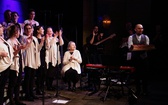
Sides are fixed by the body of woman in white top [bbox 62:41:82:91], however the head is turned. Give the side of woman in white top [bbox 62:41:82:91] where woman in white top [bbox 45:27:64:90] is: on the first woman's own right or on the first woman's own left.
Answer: on the first woman's own right

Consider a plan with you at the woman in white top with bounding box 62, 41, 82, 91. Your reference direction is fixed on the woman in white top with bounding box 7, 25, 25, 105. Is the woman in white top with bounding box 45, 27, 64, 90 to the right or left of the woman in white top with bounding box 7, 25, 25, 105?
right

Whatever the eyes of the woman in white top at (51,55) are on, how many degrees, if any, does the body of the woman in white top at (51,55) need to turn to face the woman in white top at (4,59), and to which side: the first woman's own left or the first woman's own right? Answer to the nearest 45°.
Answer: approximately 45° to the first woman's own right

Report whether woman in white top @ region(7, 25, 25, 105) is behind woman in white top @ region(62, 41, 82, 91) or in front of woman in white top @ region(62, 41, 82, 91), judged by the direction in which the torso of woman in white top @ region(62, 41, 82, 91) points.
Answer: in front

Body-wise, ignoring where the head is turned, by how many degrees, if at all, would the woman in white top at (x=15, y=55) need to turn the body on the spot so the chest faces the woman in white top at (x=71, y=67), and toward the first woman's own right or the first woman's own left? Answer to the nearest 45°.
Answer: approximately 45° to the first woman's own left

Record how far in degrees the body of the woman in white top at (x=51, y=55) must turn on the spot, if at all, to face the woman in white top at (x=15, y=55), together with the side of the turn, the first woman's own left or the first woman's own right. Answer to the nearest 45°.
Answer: approximately 45° to the first woman's own right

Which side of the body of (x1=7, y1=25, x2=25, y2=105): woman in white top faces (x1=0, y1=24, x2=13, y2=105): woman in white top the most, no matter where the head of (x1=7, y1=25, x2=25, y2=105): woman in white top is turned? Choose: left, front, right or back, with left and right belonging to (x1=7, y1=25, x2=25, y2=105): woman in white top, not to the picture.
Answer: right

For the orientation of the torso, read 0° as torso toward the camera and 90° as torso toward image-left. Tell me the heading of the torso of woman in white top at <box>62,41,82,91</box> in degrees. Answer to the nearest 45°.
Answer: approximately 0°

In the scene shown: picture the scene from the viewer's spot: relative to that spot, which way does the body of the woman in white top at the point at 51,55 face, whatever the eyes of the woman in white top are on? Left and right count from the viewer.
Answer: facing the viewer and to the right of the viewer

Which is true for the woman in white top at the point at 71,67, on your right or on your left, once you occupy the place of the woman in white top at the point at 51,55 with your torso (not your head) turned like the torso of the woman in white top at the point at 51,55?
on your left
